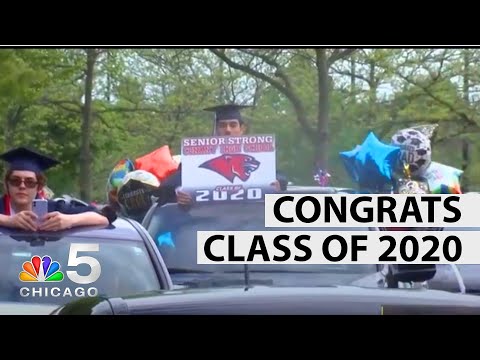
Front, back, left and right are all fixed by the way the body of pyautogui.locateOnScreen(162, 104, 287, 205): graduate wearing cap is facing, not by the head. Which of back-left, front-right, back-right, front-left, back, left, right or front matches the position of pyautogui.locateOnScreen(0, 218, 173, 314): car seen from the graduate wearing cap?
right

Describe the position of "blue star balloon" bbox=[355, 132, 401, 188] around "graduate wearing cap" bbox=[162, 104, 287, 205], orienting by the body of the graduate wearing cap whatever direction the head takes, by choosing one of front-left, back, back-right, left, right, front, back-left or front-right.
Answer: left

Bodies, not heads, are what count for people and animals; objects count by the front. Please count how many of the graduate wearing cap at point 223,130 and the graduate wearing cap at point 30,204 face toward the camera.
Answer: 2

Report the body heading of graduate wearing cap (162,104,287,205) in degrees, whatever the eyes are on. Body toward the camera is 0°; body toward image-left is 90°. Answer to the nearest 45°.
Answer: approximately 0°

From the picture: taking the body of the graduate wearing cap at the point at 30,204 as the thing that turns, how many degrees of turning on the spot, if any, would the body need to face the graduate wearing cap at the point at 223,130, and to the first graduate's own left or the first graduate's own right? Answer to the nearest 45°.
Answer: approximately 90° to the first graduate's own left

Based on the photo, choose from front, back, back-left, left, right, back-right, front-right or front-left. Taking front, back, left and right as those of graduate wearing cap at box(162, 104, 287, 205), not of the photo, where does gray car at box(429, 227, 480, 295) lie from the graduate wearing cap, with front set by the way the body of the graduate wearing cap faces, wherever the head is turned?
left

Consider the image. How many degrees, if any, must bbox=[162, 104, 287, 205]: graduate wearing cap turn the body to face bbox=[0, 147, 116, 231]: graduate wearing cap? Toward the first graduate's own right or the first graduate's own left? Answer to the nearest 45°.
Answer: approximately 90° to the first graduate's own right

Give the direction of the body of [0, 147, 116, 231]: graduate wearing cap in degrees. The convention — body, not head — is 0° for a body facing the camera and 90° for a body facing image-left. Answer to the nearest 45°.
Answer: approximately 0°

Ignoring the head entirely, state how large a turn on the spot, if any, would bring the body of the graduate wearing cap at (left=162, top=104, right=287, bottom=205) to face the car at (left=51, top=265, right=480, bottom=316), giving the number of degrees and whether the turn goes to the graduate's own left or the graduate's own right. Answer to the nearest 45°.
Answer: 0° — they already face it
